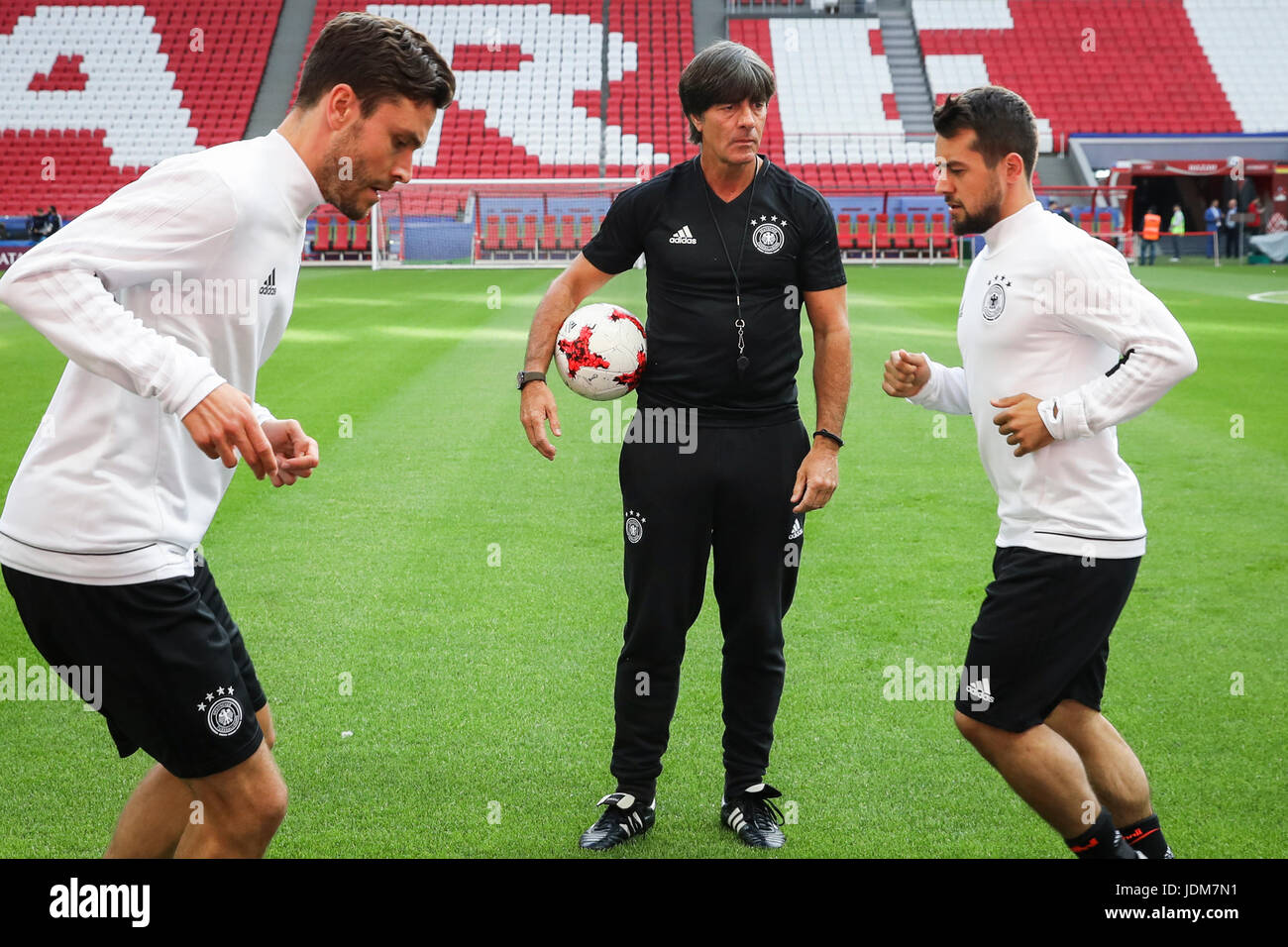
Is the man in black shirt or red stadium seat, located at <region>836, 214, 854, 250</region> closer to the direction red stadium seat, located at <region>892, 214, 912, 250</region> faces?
the man in black shirt

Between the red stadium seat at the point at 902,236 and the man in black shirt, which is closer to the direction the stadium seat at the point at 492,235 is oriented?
the man in black shirt

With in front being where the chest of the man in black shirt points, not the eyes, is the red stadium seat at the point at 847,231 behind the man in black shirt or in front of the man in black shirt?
behind

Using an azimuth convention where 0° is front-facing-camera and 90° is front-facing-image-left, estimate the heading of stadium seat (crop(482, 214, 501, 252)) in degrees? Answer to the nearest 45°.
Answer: approximately 0°

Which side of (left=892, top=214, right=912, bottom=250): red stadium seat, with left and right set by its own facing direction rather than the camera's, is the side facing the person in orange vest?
left

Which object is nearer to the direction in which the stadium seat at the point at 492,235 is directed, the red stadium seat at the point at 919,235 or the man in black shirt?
the man in black shirt

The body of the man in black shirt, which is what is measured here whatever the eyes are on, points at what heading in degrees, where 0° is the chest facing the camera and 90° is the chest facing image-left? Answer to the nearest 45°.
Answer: approximately 0°
